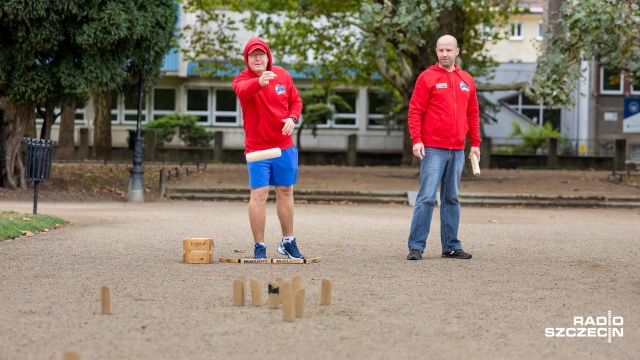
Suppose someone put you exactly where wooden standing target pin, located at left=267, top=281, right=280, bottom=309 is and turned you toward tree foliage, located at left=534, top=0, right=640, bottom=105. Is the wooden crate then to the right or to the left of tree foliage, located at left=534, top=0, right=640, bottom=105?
left

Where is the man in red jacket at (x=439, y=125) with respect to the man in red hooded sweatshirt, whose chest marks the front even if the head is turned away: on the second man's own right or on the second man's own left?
on the second man's own left

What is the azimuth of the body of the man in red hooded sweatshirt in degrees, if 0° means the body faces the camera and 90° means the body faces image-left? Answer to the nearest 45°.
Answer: approximately 0°

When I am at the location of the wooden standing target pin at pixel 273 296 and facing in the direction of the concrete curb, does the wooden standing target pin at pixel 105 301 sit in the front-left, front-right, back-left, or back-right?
back-left

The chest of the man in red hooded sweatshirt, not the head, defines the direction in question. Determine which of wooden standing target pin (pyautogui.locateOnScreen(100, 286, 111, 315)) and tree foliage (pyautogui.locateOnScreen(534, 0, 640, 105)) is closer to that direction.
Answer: the wooden standing target pin

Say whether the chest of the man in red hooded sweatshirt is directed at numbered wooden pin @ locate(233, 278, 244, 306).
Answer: yes

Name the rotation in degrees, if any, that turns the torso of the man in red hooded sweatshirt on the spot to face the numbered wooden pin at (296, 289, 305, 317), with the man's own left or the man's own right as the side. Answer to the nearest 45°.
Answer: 0° — they already face it

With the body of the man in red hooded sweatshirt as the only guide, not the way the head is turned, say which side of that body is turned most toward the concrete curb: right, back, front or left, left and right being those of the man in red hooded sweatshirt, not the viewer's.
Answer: back
